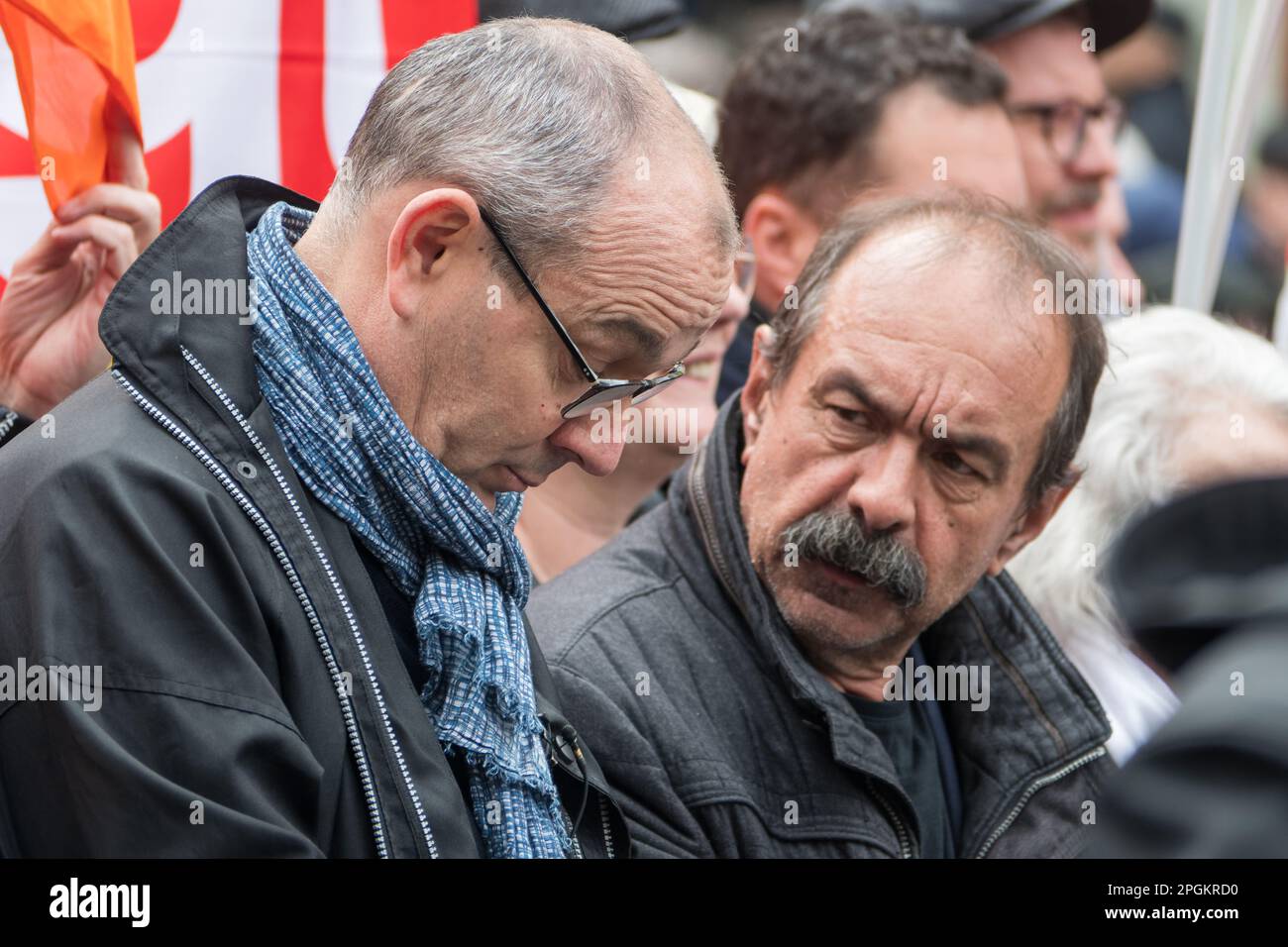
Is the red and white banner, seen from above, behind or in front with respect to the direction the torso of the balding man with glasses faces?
behind

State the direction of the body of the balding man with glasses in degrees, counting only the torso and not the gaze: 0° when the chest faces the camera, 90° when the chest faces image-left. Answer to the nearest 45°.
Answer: approximately 315°

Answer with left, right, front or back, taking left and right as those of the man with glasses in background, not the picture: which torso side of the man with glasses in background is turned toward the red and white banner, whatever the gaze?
right

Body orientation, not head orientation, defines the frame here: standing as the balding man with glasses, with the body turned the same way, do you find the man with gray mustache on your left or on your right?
on your left

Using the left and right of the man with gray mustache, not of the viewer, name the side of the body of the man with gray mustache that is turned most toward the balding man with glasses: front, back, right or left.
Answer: right

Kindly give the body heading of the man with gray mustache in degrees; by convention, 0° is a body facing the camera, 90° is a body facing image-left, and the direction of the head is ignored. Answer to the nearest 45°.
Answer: approximately 315°

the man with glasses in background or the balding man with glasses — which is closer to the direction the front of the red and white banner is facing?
the balding man with glasses
